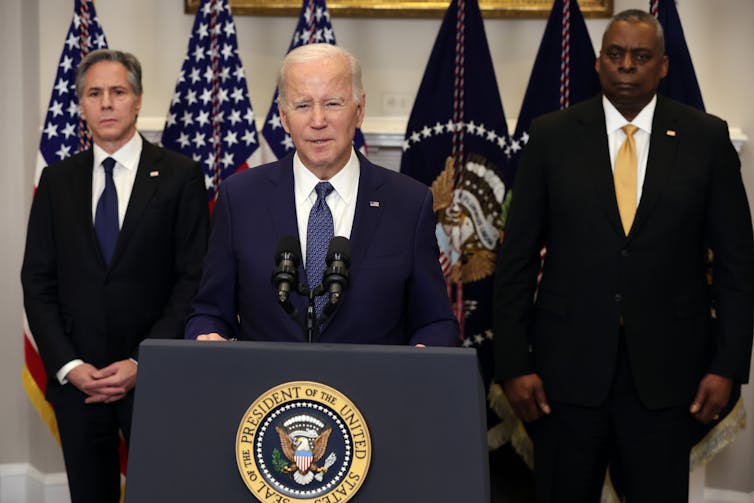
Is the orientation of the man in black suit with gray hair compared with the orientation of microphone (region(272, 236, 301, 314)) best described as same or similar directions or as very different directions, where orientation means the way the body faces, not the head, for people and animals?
very different directions

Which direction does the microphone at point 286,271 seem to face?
away from the camera

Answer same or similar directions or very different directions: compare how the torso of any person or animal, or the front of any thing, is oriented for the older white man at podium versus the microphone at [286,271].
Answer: very different directions

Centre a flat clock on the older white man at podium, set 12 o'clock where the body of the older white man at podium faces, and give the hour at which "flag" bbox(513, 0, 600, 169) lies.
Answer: The flag is roughly at 7 o'clock from the older white man at podium.

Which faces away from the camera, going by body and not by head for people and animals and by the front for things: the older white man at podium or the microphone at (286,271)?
the microphone

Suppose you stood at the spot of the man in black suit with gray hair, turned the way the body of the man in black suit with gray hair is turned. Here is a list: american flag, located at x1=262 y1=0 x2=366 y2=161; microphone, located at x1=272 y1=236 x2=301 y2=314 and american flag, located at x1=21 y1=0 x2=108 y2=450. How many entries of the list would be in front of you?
1

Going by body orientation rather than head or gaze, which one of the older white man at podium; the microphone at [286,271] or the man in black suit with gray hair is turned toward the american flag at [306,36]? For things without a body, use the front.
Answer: the microphone

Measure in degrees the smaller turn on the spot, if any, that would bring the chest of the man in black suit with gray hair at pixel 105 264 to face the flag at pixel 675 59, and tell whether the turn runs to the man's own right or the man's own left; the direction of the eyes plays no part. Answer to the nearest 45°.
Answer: approximately 90° to the man's own left

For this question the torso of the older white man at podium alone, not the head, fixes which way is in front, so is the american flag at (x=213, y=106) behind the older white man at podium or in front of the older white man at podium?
behind

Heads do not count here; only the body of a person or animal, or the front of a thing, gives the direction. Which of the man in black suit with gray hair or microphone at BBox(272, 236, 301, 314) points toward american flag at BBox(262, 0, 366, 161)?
the microphone

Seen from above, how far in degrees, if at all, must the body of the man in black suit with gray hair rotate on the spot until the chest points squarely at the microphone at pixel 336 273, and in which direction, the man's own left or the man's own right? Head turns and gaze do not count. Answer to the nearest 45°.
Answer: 0° — they already face it

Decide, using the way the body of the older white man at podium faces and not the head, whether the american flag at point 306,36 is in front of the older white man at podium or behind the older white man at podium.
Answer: behind
